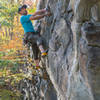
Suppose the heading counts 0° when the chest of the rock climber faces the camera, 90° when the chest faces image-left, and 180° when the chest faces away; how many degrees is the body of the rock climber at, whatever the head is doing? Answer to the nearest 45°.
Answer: approximately 270°
